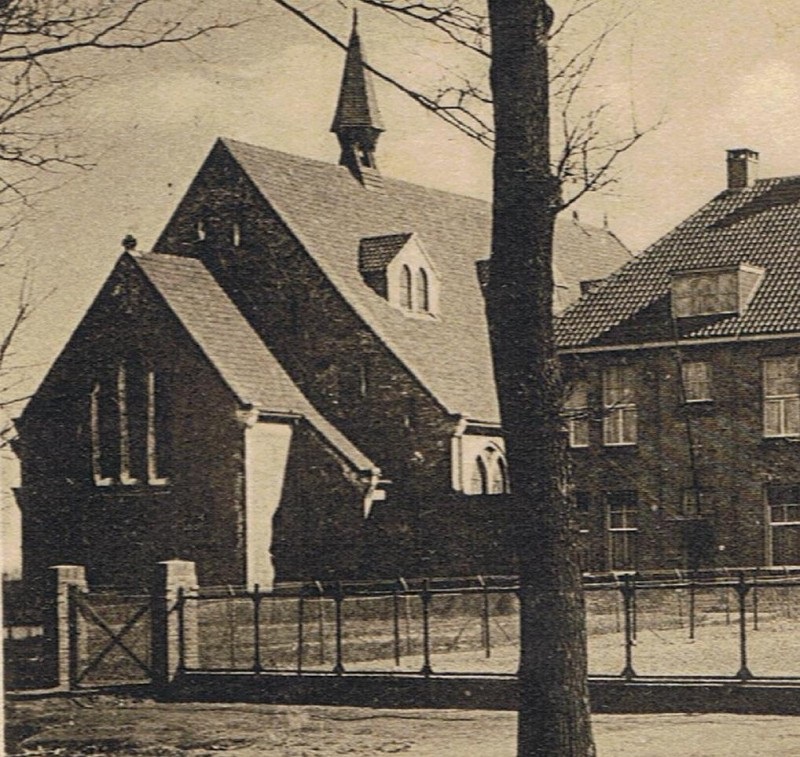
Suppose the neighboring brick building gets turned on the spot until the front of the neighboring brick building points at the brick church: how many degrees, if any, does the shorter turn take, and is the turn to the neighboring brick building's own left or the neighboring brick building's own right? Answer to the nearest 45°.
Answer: approximately 135° to the neighboring brick building's own right

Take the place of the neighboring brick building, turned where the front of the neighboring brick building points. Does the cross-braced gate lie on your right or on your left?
on your right

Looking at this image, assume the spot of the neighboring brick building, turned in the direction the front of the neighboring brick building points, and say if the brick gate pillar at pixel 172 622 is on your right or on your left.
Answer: on your right

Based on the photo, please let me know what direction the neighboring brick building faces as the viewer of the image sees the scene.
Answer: facing the viewer

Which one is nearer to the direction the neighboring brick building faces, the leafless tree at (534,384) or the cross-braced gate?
the leafless tree

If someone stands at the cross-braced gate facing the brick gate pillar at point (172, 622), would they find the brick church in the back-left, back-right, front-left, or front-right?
front-left

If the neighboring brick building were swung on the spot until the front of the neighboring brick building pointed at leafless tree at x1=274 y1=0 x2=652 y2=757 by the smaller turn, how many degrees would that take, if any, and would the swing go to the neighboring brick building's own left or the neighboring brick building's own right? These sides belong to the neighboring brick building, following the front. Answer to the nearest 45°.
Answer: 0° — it already faces it

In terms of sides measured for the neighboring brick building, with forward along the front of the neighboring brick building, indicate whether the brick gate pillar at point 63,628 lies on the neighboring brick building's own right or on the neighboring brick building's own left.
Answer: on the neighboring brick building's own right

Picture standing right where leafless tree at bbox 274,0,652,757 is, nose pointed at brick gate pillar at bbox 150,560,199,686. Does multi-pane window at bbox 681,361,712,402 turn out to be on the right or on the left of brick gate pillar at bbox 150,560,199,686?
right
